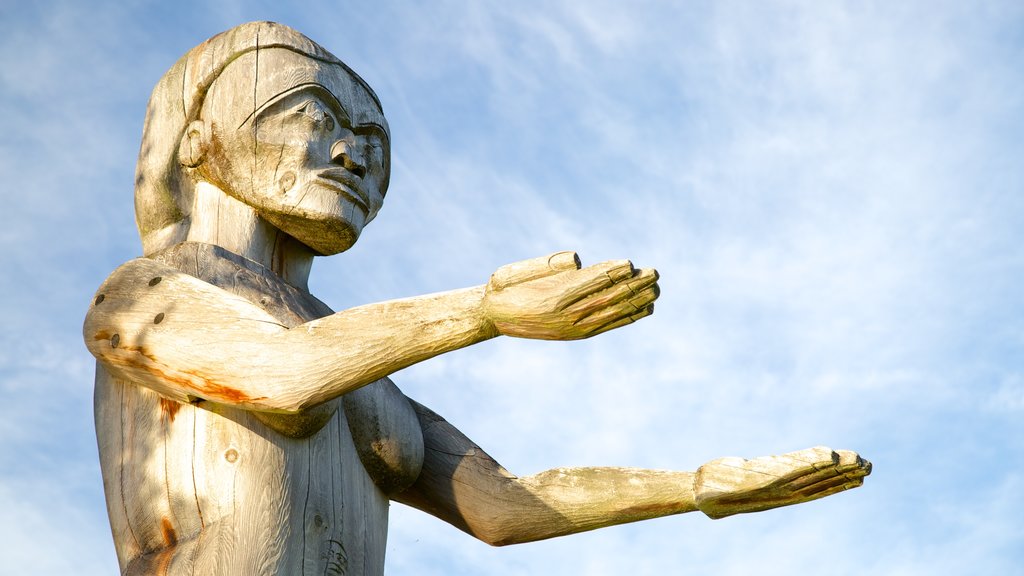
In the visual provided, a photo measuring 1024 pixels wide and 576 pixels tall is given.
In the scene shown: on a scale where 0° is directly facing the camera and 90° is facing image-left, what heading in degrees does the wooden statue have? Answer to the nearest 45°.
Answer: approximately 315°
